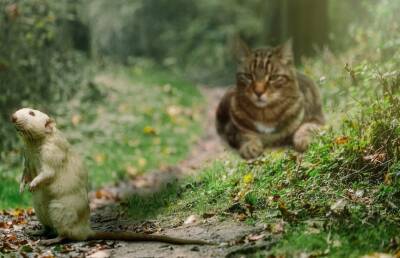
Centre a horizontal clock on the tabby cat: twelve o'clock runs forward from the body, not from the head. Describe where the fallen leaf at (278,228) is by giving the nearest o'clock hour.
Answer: The fallen leaf is roughly at 12 o'clock from the tabby cat.

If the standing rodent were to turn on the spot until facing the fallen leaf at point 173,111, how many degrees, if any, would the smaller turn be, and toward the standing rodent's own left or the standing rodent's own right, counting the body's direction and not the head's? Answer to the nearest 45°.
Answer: approximately 90° to the standing rodent's own right

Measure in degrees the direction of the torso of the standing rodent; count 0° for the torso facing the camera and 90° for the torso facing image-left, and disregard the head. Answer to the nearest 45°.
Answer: approximately 90°

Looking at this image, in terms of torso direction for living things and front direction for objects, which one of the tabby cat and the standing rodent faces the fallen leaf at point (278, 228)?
the tabby cat

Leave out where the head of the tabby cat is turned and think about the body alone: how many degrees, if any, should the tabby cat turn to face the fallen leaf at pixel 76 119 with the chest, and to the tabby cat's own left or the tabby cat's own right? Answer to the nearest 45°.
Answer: approximately 135° to the tabby cat's own right

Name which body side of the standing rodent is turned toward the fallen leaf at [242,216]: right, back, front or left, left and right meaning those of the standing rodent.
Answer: back

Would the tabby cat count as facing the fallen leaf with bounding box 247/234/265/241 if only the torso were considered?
yes

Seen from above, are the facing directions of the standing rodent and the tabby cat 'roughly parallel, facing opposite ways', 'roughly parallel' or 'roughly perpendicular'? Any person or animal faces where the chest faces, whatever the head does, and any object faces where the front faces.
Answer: roughly perpendicular

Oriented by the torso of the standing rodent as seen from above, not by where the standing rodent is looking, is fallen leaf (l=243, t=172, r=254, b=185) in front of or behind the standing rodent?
behind

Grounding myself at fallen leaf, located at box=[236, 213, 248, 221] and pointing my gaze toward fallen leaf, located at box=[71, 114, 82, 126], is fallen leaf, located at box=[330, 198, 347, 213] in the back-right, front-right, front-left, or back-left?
back-right
